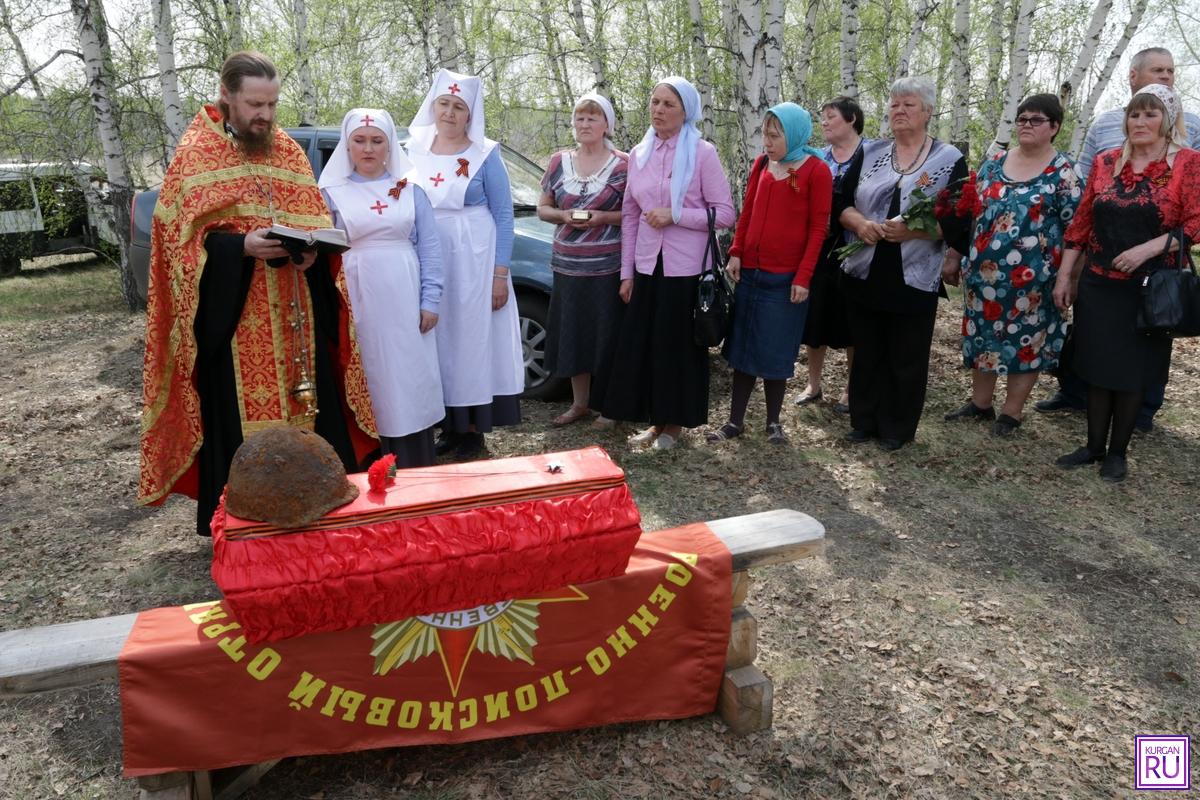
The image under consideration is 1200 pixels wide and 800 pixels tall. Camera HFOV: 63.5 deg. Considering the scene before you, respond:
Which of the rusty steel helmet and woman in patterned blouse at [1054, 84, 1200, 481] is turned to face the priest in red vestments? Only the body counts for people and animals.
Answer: the woman in patterned blouse

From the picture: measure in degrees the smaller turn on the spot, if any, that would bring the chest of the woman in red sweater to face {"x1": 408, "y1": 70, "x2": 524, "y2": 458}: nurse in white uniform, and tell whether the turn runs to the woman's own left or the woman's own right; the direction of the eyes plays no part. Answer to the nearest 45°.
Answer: approximately 45° to the woman's own right

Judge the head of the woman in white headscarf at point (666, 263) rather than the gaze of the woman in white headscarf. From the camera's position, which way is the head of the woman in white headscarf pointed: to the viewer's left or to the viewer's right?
to the viewer's left

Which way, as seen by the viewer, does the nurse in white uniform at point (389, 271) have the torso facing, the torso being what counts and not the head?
toward the camera

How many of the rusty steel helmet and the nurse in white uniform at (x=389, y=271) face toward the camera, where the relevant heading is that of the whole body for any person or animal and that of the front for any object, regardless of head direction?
1

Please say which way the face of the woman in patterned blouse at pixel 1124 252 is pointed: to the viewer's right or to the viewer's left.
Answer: to the viewer's left

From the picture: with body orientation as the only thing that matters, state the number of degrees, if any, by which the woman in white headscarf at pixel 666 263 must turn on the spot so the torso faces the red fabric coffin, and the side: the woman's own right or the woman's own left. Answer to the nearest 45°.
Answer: approximately 45° to the woman's own left
